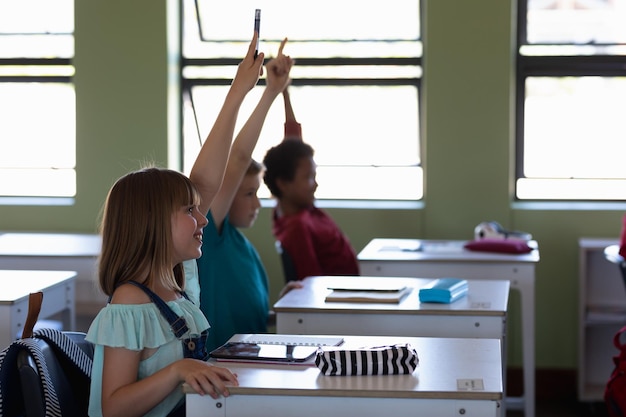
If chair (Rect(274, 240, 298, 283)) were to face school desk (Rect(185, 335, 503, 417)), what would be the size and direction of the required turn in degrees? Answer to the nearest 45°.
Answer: approximately 90° to its right

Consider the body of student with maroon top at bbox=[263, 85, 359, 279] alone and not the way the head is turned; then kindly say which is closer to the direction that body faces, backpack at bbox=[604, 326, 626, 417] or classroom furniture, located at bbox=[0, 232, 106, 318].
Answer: the backpack

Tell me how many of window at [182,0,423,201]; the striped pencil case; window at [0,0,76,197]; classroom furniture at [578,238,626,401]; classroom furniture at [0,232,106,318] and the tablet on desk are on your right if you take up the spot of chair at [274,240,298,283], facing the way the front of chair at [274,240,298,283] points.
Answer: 2

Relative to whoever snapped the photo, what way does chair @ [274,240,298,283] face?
facing to the right of the viewer

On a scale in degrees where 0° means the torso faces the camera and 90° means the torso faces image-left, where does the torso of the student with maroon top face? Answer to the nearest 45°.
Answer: approximately 270°

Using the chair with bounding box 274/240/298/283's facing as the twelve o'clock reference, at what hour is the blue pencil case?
The blue pencil case is roughly at 2 o'clock from the chair.

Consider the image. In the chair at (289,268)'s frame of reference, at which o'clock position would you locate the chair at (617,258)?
the chair at (617,258) is roughly at 12 o'clock from the chair at (289,268).

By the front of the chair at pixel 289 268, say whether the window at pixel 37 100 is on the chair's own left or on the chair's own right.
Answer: on the chair's own left

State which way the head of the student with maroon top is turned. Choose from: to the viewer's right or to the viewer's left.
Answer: to the viewer's right

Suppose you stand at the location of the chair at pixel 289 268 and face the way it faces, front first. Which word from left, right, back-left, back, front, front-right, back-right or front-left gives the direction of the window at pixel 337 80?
left

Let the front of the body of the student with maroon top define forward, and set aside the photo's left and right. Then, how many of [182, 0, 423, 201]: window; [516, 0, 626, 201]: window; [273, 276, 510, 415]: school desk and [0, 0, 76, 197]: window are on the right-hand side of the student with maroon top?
1
